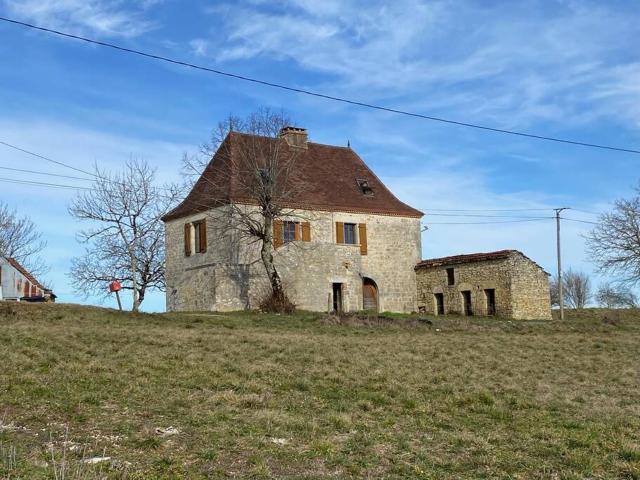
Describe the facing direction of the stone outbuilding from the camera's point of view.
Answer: facing the viewer and to the left of the viewer

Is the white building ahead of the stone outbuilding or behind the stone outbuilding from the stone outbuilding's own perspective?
ahead

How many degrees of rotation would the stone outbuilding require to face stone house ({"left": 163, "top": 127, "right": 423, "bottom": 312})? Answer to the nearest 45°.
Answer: approximately 45° to its right

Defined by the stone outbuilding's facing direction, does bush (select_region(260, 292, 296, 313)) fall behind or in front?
in front
